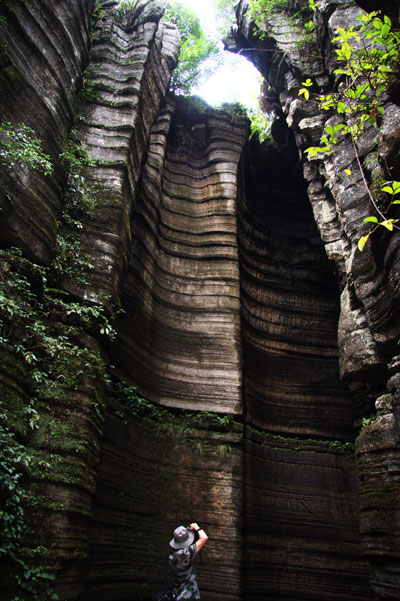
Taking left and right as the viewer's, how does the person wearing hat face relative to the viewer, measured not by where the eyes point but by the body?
facing away from the viewer and to the right of the viewer
